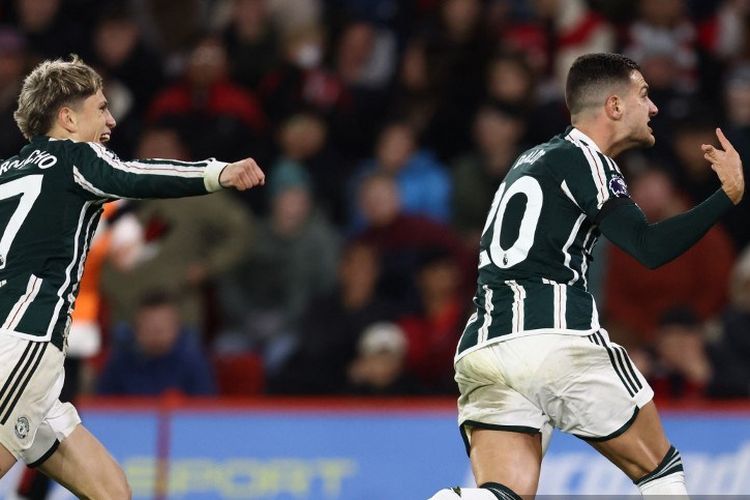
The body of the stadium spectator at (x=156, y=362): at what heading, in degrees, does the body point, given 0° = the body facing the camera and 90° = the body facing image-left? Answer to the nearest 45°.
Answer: approximately 0°
